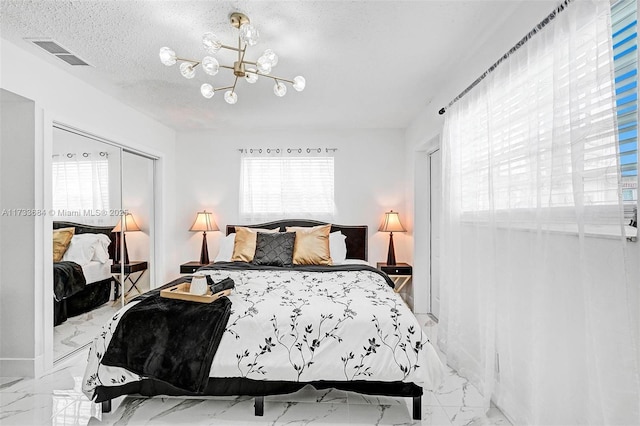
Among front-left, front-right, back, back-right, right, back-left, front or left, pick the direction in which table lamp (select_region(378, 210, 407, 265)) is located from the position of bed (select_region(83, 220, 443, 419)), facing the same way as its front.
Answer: back-left

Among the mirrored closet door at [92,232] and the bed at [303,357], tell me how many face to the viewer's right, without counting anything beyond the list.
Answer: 1

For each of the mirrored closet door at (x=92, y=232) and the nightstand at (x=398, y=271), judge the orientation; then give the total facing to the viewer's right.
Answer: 1

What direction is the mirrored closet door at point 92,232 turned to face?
to the viewer's right

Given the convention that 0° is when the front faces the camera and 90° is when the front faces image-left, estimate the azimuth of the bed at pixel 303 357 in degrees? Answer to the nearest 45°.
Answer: approximately 0°

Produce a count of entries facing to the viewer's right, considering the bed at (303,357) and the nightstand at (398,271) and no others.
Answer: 0

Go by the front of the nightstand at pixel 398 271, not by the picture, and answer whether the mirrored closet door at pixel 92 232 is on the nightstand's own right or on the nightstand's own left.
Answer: on the nightstand's own right

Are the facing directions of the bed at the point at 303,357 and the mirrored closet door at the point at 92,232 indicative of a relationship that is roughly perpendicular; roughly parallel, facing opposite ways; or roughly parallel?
roughly perpendicular
